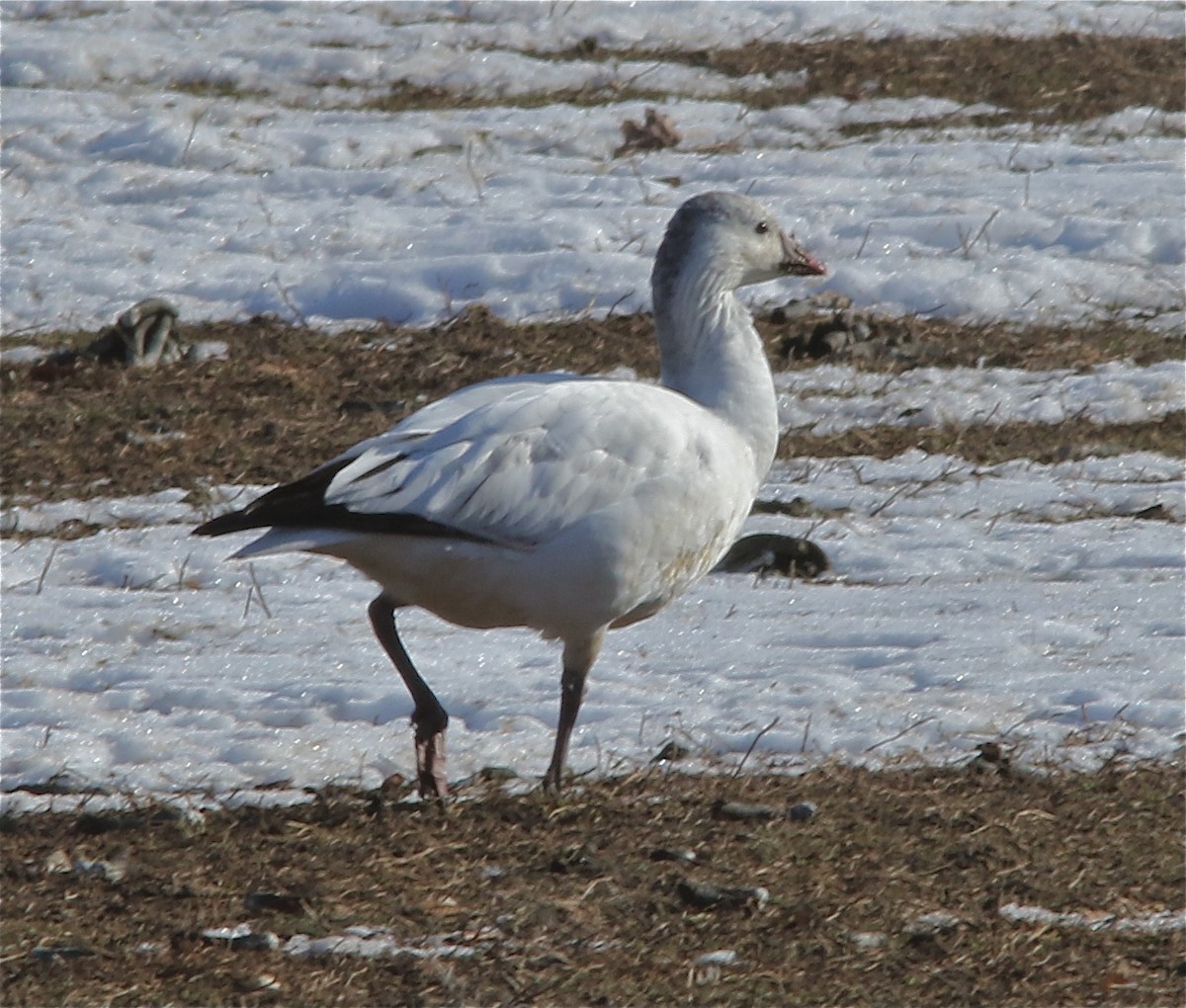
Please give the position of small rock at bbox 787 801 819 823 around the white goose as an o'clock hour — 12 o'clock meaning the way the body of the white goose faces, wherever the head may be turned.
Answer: The small rock is roughly at 1 o'clock from the white goose.

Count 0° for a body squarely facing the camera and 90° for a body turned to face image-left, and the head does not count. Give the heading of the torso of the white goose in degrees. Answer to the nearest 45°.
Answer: approximately 270°

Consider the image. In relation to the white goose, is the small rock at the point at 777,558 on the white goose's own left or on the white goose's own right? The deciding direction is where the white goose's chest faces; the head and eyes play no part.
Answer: on the white goose's own left

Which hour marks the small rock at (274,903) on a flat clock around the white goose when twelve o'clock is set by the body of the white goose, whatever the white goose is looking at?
The small rock is roughly at 4 o'clock from the white goose.

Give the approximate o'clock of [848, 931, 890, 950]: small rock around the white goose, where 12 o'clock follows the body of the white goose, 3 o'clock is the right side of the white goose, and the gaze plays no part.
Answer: The small rock is roughly at 2 o'clock from the white goose.

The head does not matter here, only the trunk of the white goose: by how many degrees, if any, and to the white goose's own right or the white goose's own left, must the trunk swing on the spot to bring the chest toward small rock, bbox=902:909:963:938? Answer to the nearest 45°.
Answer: approximately 45° to the white goose's own right

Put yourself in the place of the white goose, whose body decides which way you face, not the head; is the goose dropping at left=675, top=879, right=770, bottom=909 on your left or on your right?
on your right
